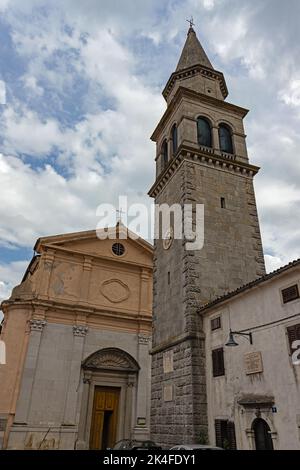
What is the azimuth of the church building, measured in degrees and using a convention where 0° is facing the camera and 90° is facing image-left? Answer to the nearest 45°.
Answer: approximately 315°

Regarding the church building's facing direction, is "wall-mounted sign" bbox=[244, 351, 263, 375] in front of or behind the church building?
in front
